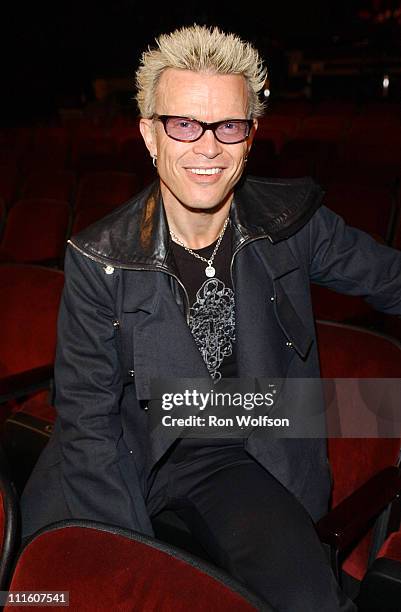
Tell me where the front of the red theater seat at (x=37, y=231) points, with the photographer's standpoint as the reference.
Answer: facing the viewer and to the left of the viewer

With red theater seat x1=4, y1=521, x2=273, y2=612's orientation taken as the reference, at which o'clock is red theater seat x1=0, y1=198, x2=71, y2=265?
red theater seat x1=0, y1=198, x2=71, y2=265 is roughly at 4 o'clock from red theater seat x1=4, y1=521, x2=273, y2=612.

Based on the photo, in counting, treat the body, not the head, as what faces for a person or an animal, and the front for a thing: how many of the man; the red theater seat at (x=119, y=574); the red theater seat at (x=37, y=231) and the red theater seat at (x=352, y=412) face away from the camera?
0

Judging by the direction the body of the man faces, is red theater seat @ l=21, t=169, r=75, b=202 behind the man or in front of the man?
behind

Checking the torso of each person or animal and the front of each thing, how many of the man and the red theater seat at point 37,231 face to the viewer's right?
0

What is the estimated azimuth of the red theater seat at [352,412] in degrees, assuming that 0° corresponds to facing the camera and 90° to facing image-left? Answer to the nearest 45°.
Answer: approximately 45°

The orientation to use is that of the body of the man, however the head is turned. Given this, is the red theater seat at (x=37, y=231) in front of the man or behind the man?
behind

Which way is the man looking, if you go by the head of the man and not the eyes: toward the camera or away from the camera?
toward the camera

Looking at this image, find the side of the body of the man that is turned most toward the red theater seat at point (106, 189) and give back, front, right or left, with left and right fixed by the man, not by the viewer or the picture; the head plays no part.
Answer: back

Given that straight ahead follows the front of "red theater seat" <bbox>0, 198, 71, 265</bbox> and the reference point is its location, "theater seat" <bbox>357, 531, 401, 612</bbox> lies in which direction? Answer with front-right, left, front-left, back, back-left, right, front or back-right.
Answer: front-left

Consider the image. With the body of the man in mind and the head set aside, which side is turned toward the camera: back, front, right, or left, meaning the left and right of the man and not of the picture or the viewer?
front
